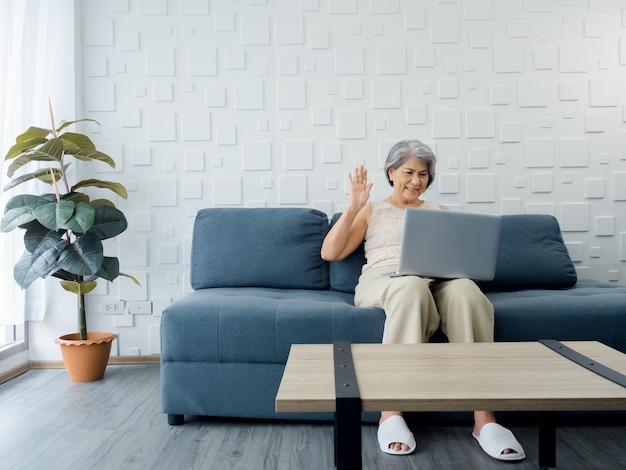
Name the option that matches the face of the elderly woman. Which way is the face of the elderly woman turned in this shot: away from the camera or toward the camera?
toward the camera

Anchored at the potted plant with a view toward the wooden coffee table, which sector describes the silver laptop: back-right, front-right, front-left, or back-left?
front-left

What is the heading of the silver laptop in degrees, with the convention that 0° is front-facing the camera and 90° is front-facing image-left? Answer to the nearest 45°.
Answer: approximately 180°

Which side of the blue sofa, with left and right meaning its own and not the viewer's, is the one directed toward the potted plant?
right

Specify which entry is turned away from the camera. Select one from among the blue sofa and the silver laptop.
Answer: the silver laptop

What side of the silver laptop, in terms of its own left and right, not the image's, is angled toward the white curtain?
left

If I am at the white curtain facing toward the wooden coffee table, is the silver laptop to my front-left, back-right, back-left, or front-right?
front-left

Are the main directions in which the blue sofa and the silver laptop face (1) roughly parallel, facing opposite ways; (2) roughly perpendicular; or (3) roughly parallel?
roughly parallel, facing opposite ways

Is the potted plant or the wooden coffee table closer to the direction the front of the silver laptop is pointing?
the potted plant

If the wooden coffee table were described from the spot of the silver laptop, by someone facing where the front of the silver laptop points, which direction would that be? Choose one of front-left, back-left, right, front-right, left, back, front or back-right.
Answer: back

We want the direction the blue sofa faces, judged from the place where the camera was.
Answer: facing the viewer

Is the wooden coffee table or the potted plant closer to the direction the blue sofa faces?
the wooden coffee table

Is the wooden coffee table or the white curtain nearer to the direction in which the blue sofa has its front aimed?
the wooden coffee table

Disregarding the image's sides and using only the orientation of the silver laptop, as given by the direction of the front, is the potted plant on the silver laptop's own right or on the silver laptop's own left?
on the silver laptop's own left

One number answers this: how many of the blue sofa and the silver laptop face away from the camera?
1
